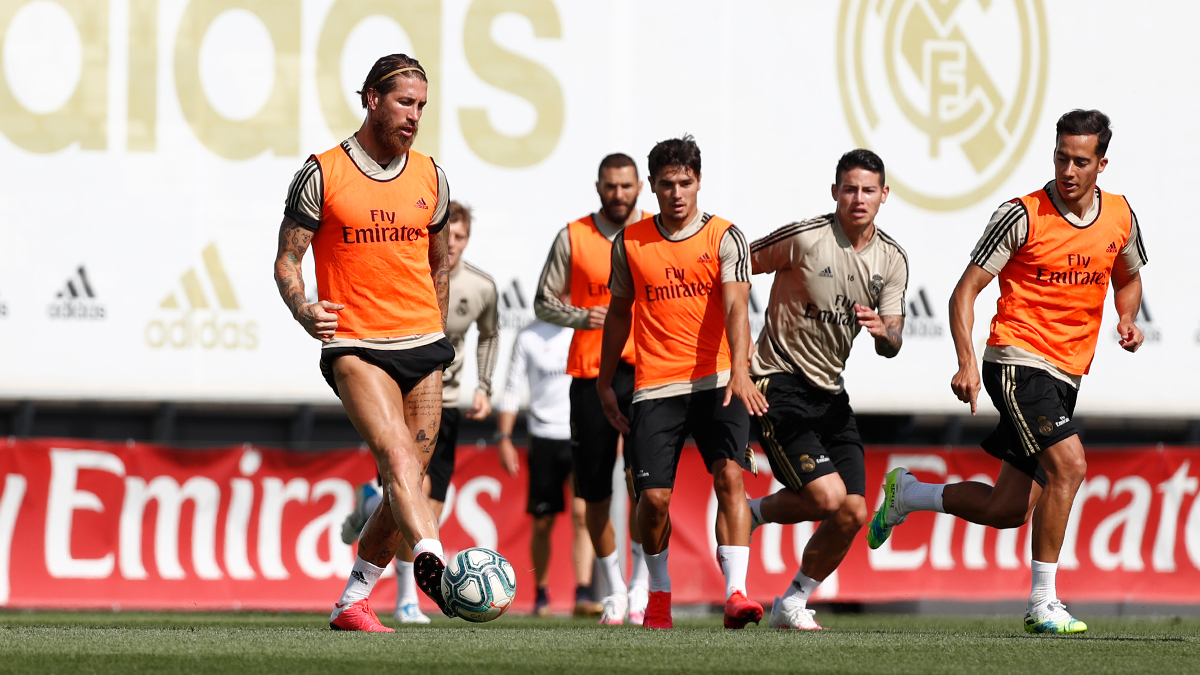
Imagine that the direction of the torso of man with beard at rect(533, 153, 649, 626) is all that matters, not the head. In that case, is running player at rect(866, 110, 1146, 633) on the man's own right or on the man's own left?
on the man's own left

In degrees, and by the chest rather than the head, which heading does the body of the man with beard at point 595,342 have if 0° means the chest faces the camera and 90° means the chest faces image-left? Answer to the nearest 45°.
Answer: approximately 0°

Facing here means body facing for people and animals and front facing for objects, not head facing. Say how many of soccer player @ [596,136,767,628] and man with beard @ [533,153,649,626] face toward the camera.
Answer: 2
